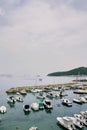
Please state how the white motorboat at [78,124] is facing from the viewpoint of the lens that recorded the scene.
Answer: facing away from the viewer and to the left of the viewer
